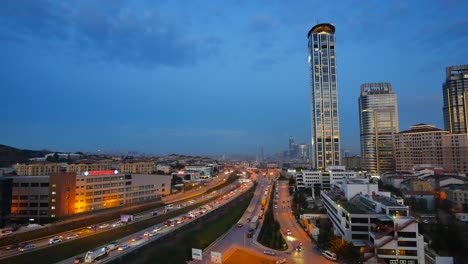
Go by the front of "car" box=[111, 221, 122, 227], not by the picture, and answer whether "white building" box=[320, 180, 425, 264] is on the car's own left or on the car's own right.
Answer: on the car's own left

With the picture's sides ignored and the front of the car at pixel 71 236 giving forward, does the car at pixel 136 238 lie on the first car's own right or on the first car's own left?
on the first car's own left

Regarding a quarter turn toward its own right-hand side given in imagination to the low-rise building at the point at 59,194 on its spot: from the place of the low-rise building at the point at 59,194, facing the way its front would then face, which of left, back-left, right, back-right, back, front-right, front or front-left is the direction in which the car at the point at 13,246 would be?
front-left

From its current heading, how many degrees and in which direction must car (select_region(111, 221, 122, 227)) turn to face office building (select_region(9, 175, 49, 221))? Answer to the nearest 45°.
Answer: approximately 90° to its right

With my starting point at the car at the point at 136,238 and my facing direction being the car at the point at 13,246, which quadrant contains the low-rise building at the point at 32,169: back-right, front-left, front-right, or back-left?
front-right

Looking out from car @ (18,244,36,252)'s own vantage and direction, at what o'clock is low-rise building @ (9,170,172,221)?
The low-rise building is roughly at 5 o'clock from the car.

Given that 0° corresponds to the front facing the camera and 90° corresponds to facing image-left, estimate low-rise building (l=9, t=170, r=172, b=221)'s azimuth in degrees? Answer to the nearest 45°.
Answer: approximately 315°

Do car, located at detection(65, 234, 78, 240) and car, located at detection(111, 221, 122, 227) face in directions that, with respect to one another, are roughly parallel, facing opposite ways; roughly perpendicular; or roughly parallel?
roughly parallel

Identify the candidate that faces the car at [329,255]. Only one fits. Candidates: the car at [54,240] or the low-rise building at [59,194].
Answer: the low-rise building

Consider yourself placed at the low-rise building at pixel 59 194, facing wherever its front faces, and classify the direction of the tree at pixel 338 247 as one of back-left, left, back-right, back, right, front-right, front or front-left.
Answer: front

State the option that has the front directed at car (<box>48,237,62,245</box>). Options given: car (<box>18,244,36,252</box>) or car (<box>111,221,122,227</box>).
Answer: car (<box>111,221,122,227</box>)

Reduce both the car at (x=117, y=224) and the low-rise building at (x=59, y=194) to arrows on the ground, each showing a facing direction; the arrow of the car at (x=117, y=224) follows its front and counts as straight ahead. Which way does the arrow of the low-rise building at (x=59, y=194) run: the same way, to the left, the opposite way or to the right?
to the left

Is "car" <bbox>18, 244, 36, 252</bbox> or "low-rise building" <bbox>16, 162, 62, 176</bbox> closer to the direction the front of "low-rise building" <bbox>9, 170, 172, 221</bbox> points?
the car
